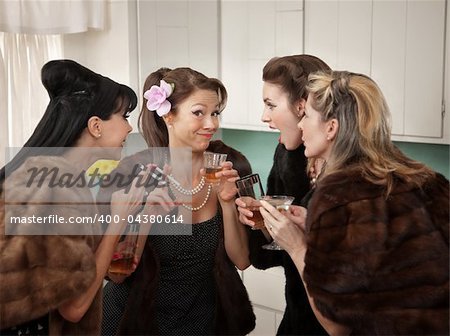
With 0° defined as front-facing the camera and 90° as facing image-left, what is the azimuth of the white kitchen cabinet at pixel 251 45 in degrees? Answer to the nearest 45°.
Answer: approximately 0°

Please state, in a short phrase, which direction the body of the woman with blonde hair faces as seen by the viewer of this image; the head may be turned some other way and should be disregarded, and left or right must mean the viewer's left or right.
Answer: facing away from the viewer and to the left of the viewer

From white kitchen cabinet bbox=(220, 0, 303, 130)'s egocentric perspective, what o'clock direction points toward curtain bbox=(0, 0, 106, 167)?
The curtain is roughly at 2 o'clock from the white kitchen cabinet.

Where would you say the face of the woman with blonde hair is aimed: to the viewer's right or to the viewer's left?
to the viewer's left

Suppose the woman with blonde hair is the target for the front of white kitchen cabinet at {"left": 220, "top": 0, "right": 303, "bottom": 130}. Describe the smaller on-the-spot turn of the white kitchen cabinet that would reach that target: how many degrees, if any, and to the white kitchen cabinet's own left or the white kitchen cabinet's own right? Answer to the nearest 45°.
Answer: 0° — it already faces them

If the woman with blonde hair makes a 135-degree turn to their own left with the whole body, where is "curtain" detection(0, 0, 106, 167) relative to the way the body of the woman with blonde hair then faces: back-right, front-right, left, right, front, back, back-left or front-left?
back-right
